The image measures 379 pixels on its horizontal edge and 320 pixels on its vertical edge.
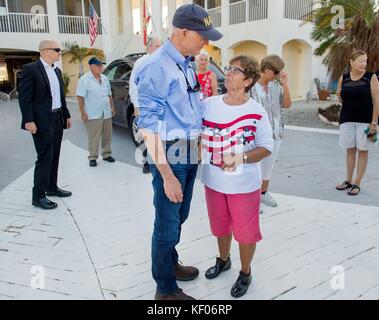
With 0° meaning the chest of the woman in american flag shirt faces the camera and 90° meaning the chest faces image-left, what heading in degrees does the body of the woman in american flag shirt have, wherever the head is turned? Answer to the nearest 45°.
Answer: approximately 45°

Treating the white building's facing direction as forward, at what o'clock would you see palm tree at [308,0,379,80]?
The palm tree is roughly at 11 o'clock from the white building.

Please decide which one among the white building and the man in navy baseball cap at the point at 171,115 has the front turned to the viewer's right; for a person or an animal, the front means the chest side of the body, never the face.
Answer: the man in navy baseball cap

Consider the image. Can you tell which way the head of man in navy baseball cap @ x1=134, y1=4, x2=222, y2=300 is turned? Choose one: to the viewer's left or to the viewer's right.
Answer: to the viewer's right

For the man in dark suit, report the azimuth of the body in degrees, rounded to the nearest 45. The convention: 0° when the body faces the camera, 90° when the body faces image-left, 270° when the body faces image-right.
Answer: approximately 315°

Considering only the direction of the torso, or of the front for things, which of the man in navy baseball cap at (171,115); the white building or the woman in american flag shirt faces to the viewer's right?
the man in navy baseball cap

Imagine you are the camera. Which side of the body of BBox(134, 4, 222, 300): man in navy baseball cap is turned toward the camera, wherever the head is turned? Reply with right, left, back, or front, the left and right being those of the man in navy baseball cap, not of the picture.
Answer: right

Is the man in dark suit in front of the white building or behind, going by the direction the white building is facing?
in front

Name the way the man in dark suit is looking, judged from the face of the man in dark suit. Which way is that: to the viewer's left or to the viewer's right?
to the viewer's right

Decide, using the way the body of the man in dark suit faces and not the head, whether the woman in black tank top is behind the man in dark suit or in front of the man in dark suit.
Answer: in front

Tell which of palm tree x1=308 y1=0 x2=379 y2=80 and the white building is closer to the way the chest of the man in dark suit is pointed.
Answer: the palm tree

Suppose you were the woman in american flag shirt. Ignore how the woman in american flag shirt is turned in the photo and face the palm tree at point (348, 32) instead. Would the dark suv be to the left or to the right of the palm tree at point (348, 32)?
left

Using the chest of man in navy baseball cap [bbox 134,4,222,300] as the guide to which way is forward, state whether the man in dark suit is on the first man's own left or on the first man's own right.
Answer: on the first man's own left

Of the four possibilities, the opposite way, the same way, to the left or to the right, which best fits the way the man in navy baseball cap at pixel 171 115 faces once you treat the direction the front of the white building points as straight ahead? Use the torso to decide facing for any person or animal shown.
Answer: to the left

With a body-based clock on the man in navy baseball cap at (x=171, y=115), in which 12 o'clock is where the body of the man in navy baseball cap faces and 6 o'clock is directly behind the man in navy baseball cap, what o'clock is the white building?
The white building is roughly at 9 o'clock from the man in navy baseball cap.

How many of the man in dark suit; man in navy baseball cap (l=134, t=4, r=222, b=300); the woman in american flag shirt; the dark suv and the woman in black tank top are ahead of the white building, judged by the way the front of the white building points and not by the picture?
5
